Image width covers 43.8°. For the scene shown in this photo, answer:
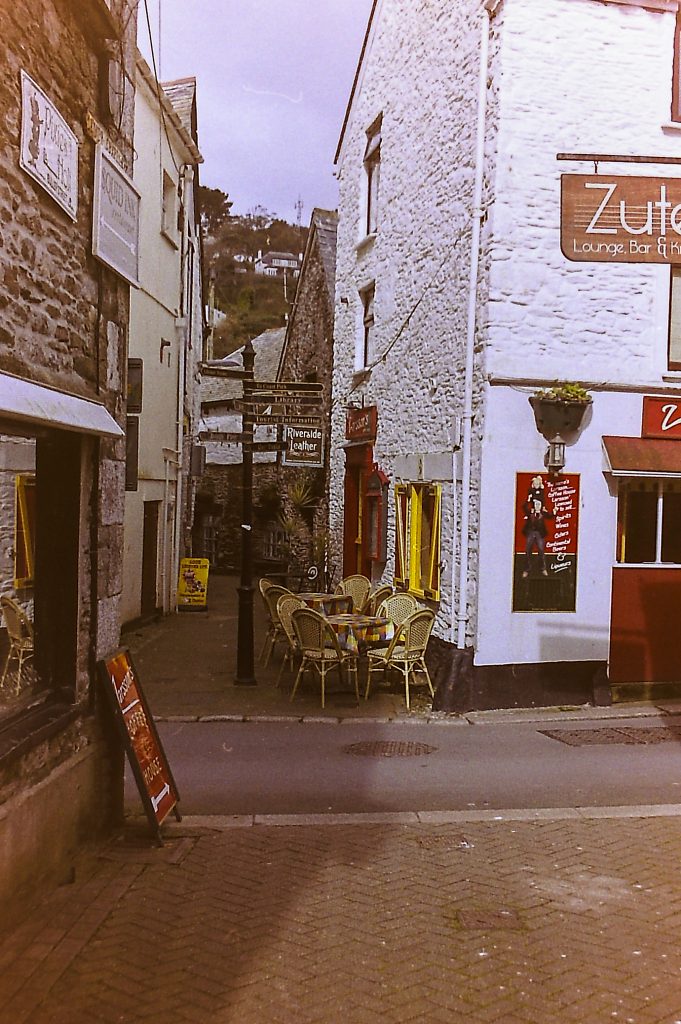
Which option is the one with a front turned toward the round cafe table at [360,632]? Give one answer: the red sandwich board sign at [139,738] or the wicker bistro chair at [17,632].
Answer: the wicker bistro chair

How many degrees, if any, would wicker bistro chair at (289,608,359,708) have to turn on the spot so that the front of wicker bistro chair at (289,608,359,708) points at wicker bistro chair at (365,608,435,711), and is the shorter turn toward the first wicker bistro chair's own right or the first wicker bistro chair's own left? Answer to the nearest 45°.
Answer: approximately 45° to the first wicker bistro chair's own right

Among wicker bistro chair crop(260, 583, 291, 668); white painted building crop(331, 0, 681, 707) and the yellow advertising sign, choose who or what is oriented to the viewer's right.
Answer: the wicker bistro chair

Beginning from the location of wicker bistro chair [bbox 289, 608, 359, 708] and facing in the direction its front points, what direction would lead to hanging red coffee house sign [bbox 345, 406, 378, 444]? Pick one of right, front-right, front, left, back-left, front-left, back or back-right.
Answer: front-left

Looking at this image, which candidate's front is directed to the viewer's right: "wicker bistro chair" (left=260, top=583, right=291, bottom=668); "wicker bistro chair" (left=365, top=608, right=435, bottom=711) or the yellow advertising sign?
"wicker bistro chair" (left=260, top=583, right=291, bottom=668)

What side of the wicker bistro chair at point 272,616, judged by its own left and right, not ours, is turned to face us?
right

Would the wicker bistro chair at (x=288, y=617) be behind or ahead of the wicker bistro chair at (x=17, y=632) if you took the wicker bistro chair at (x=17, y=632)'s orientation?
ahead

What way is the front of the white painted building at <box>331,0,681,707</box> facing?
toward the camera

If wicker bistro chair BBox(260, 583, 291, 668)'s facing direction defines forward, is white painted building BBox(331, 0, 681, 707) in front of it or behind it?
in front

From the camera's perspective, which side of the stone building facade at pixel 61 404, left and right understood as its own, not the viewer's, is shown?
right

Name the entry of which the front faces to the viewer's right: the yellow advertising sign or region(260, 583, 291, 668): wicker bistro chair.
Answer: the wicker bistro chair

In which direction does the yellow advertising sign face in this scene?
toward the camera

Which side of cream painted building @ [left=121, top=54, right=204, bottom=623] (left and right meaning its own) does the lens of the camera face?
right

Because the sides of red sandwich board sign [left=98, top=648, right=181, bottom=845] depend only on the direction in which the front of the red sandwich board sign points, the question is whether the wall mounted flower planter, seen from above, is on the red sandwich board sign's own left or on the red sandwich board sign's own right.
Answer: on the red sandwich board sign's own left
